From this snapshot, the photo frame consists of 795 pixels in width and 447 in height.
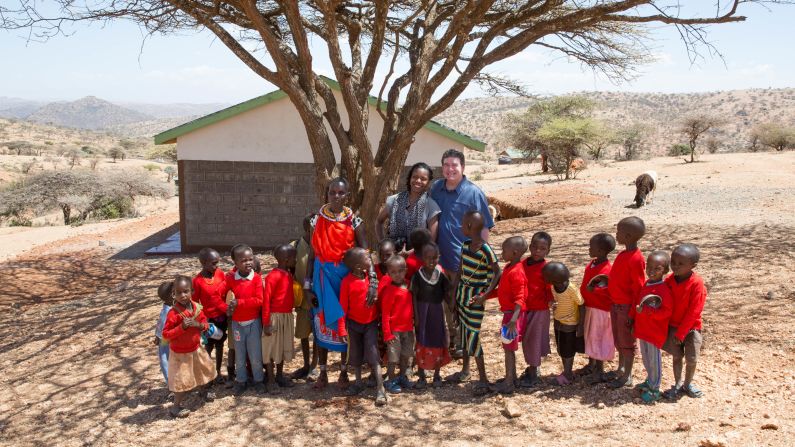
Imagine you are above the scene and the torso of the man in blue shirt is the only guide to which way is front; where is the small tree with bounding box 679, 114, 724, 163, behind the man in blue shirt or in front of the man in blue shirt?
behind

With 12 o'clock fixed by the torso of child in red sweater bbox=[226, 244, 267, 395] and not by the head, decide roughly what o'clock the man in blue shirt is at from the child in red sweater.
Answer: The man in blue shirt is roughly at 9 o'clock from the child in red sweater.
